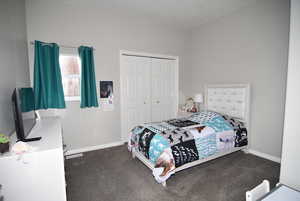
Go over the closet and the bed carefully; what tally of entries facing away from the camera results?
0

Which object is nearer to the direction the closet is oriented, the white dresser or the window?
the white dresser

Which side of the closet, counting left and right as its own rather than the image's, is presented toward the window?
right

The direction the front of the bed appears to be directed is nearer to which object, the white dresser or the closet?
the white dresser

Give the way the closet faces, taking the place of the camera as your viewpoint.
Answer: facing the viewer and to the right of the viewer

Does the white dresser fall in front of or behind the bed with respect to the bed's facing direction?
in front

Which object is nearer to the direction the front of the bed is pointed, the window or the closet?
the window

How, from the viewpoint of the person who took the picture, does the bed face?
facing the viewer and to the left of the viewer
